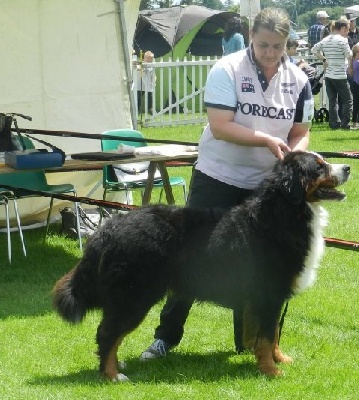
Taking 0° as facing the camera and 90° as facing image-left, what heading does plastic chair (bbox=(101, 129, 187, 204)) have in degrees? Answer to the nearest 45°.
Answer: approximately 315°

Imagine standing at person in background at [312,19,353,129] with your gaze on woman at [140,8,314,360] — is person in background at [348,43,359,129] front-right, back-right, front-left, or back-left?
back-left

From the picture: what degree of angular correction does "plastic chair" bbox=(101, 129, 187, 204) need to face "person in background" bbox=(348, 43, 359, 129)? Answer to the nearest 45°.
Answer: approximately 90° to its left

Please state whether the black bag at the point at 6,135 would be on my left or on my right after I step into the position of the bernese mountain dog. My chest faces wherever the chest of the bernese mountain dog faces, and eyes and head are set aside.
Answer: on my left

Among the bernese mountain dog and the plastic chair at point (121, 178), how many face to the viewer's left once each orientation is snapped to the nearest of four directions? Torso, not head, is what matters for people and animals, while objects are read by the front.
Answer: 0

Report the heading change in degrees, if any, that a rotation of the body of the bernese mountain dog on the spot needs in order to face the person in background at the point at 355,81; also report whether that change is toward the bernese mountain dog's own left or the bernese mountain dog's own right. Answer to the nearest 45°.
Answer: approximately 90° to the bernese mountain dog's own left

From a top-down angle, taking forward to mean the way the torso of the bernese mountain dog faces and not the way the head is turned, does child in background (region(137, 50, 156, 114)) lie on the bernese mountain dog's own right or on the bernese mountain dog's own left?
on the bernese mountain dog's own left

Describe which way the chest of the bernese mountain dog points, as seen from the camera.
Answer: to the viewer's right

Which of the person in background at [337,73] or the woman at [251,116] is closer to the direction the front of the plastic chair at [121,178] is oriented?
the woman

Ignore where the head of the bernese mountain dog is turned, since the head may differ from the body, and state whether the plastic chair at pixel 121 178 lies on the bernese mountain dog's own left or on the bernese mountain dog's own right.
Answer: on the bernese mountain dog's own left
